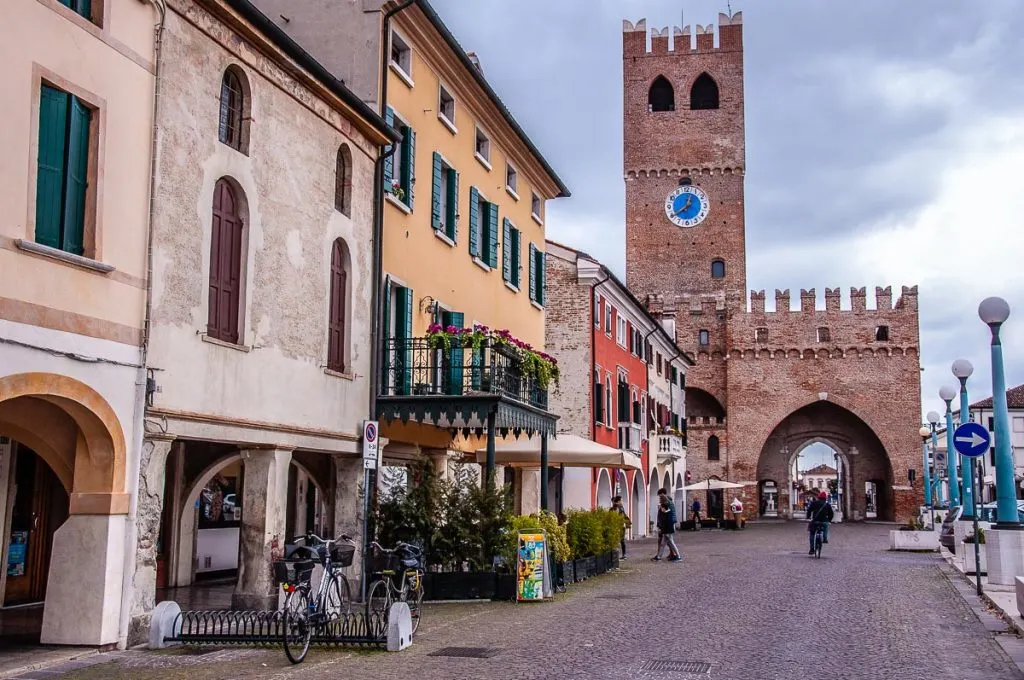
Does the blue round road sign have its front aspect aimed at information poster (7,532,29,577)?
no

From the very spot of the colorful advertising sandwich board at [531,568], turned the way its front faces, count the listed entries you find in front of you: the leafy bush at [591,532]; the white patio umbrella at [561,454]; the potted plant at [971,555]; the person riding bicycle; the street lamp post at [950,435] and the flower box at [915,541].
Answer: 0

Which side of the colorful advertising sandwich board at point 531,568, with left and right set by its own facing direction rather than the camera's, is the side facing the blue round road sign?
left

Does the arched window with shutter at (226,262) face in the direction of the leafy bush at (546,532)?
no

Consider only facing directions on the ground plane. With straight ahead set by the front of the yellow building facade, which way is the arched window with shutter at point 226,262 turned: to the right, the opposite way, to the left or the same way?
the same way

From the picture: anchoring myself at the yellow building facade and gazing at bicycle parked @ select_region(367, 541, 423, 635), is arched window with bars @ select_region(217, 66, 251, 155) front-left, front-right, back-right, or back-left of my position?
front-right

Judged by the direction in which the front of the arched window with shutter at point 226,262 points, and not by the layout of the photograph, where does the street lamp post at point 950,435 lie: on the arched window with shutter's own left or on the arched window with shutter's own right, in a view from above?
on the arched window with shutter's own left

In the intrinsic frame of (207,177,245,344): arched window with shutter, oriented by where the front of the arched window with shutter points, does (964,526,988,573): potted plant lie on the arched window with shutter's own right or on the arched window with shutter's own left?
on the arched window with shutter's own left

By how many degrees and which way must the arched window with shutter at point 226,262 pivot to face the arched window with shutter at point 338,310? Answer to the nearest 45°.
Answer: approximately 90° to its left

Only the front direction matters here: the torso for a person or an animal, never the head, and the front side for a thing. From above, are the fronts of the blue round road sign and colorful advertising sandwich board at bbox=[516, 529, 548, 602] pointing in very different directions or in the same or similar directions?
same or similar directions

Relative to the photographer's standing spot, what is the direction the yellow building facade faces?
facing the viewer and to the right of the viewer

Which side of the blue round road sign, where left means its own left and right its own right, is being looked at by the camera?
front

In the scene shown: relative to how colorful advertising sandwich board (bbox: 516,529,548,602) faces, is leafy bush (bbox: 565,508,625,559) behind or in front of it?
behind

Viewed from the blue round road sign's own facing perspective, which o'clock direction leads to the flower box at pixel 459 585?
The flower box is roughly at 2 o'clock from the blue round road sign.

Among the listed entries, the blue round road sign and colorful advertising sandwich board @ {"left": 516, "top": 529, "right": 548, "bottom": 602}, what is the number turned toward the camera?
2

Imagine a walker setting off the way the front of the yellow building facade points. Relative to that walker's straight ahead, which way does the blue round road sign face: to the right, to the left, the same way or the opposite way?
to the right

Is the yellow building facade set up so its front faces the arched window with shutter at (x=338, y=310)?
no

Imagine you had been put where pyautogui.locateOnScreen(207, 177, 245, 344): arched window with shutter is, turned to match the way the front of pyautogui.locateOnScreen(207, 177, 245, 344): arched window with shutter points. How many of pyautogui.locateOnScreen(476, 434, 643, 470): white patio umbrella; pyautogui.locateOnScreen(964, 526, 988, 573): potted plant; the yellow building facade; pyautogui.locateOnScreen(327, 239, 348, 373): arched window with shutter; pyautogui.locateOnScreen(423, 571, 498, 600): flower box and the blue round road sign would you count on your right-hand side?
0

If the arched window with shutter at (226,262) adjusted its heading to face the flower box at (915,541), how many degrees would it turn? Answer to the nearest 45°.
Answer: approximately 90° to its left
